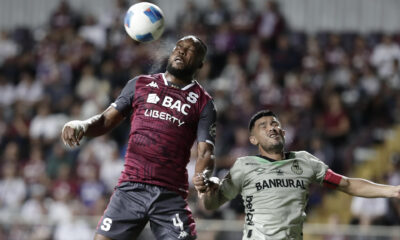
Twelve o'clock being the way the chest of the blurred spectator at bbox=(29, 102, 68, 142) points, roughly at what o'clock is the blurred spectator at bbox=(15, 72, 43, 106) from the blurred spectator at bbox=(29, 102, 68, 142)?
the blurred spectator at bbox=(15, 72, 43, 106) is roughly at 5 o'clock from the blurred spectator at bbox=(29, 102, 68, 142).

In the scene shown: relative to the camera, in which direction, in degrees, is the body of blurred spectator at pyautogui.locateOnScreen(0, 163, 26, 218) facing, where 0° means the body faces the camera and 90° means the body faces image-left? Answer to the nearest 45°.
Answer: approximately 0°

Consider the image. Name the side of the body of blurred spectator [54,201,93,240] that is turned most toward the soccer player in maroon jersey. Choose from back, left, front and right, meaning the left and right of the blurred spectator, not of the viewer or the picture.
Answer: front

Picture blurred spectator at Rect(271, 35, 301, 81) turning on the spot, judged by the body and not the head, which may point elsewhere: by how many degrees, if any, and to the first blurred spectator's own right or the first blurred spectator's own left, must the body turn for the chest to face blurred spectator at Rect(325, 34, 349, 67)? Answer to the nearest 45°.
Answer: approximately 90° to the first blurred spectator's own left

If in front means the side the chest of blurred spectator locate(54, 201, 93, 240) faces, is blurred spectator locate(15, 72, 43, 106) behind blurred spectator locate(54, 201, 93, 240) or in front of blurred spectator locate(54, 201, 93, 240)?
behind

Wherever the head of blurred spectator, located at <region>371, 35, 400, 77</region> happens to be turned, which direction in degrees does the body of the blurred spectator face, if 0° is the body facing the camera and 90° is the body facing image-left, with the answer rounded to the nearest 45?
approximately 0°

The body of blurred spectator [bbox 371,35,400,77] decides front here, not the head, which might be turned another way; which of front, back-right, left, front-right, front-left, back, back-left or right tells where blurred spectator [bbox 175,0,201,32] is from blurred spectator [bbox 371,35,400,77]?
right

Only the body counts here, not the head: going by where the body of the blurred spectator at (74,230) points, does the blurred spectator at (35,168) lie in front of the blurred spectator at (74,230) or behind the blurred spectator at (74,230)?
behind
